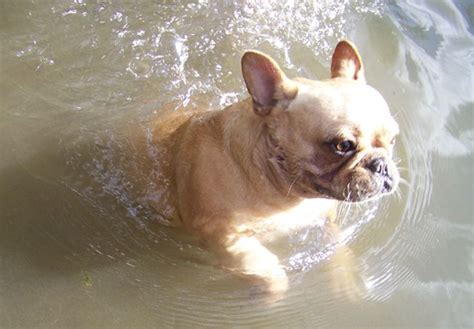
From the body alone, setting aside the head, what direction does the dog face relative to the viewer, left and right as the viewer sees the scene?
facing the viewer and to the right of the viewer
